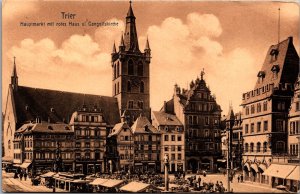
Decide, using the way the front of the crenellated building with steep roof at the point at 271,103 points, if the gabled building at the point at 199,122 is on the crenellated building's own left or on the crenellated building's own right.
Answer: on the crenellated building's own right

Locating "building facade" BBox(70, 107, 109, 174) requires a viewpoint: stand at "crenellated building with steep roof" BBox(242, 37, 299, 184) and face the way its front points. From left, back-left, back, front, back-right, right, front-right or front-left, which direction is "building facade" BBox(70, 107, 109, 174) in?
front-right

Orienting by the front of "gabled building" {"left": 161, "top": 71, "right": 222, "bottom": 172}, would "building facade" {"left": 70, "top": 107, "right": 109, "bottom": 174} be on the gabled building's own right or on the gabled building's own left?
on the gabled building's own right

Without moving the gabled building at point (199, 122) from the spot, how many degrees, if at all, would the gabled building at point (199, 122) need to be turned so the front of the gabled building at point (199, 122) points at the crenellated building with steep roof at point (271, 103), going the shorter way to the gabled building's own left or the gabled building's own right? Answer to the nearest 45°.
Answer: approximately 45° to the gabled building's own left

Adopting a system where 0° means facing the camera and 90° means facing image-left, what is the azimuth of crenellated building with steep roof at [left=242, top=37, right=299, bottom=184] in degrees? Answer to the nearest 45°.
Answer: approximately 45°

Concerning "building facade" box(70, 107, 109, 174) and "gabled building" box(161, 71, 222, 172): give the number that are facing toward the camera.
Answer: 2

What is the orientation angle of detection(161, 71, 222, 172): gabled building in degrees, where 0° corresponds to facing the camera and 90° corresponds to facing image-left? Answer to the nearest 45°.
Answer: approximately 0°

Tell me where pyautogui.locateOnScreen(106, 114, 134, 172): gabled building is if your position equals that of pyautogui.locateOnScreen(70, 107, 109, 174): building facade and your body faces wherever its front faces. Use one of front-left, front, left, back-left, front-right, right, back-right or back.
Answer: left

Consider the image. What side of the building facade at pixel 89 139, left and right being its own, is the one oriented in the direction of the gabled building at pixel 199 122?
left
